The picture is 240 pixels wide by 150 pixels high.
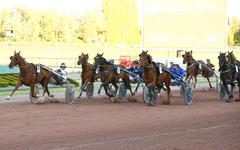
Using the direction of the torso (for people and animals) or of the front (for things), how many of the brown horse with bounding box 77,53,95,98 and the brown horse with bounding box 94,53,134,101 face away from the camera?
0

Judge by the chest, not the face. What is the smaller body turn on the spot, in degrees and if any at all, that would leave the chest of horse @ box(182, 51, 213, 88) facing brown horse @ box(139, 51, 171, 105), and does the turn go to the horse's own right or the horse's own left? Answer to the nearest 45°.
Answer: approximately 45° to the horse's own left

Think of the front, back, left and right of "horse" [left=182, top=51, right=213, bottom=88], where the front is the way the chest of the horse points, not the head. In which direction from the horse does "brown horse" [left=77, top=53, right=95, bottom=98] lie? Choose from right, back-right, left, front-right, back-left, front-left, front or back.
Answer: front

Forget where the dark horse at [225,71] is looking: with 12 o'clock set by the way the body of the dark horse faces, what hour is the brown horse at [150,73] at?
The brown horse is roughly at 12 o'clock from the dark horse.

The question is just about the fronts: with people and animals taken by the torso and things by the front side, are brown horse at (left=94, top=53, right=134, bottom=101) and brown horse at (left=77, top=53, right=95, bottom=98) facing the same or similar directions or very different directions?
same or similar directions

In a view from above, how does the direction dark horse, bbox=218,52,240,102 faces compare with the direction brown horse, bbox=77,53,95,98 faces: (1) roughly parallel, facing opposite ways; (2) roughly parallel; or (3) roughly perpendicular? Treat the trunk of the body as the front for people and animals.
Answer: roughly parallel

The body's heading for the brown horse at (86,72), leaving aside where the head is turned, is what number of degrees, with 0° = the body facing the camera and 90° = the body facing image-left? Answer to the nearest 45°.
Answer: approximately 45°

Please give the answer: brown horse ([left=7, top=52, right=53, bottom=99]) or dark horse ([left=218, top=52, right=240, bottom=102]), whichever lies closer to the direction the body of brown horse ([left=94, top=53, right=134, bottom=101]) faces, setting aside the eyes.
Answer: the brown horse

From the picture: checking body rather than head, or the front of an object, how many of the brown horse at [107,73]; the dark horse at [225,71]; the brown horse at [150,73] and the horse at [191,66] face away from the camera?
0

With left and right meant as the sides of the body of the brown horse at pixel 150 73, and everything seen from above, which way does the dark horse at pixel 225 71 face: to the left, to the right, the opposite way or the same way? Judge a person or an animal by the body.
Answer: the same way

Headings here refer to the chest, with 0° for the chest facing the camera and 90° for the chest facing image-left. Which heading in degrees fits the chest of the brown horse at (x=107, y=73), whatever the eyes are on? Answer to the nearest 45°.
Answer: approximately 45°

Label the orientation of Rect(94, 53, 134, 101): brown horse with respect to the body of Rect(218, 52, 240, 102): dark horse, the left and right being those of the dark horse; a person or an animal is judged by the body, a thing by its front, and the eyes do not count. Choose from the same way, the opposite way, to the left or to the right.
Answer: the same way

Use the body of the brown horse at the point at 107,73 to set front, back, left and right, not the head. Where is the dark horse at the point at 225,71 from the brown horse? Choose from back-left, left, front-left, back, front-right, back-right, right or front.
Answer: back-left

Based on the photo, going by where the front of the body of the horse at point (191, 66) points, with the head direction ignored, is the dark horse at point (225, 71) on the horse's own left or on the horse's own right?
on the horse's own left

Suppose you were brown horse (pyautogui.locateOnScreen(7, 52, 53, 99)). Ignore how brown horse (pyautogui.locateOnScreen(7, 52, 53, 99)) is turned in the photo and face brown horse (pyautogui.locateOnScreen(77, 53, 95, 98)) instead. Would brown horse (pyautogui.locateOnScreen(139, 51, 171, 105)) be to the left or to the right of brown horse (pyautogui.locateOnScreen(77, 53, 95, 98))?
right

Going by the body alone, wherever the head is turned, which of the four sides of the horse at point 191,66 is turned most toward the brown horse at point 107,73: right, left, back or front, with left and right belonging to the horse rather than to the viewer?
front

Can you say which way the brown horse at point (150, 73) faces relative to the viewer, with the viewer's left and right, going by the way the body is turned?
facing the viewer and to the left of the viewer
